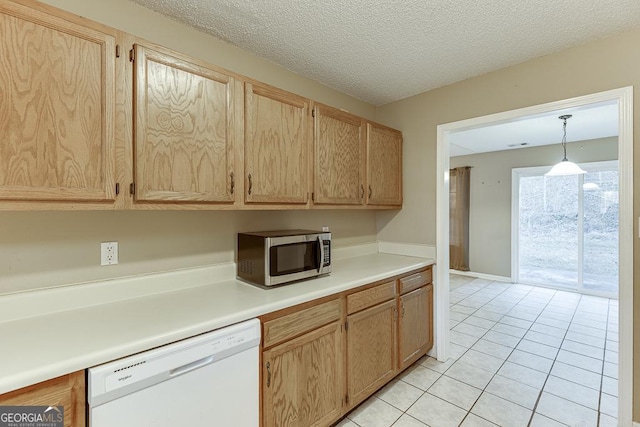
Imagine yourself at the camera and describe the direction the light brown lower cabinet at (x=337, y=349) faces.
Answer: facing the viewer and to the right of the viewer

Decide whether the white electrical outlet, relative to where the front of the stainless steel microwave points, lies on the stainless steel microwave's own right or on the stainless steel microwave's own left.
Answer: on the stainless steel microwave's own right

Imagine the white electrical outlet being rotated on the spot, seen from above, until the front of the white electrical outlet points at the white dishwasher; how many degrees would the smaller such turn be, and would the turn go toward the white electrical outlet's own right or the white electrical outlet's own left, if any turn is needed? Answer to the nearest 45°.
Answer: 0° — it already faces it

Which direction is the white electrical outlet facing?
toward the camera

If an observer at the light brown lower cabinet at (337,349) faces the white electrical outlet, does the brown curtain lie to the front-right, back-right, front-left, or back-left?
back-right

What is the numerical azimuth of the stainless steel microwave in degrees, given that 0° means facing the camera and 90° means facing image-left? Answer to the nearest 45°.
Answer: approximately 315°

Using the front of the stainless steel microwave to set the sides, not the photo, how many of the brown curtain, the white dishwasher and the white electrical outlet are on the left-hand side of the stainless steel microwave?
1

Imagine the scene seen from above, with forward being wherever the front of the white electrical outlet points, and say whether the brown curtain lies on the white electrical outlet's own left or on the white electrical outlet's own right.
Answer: on the white electrical outlet's own left

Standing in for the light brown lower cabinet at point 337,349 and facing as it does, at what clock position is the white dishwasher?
The white dishwasher is roughly at 3 o'clock from the light brown lower cabinet.

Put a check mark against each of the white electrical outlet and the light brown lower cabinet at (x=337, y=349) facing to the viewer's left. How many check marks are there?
0
